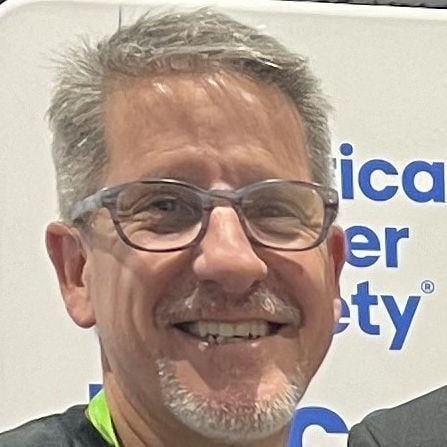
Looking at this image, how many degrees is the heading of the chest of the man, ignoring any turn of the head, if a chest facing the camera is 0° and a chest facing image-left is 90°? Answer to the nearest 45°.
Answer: approximately 0°
